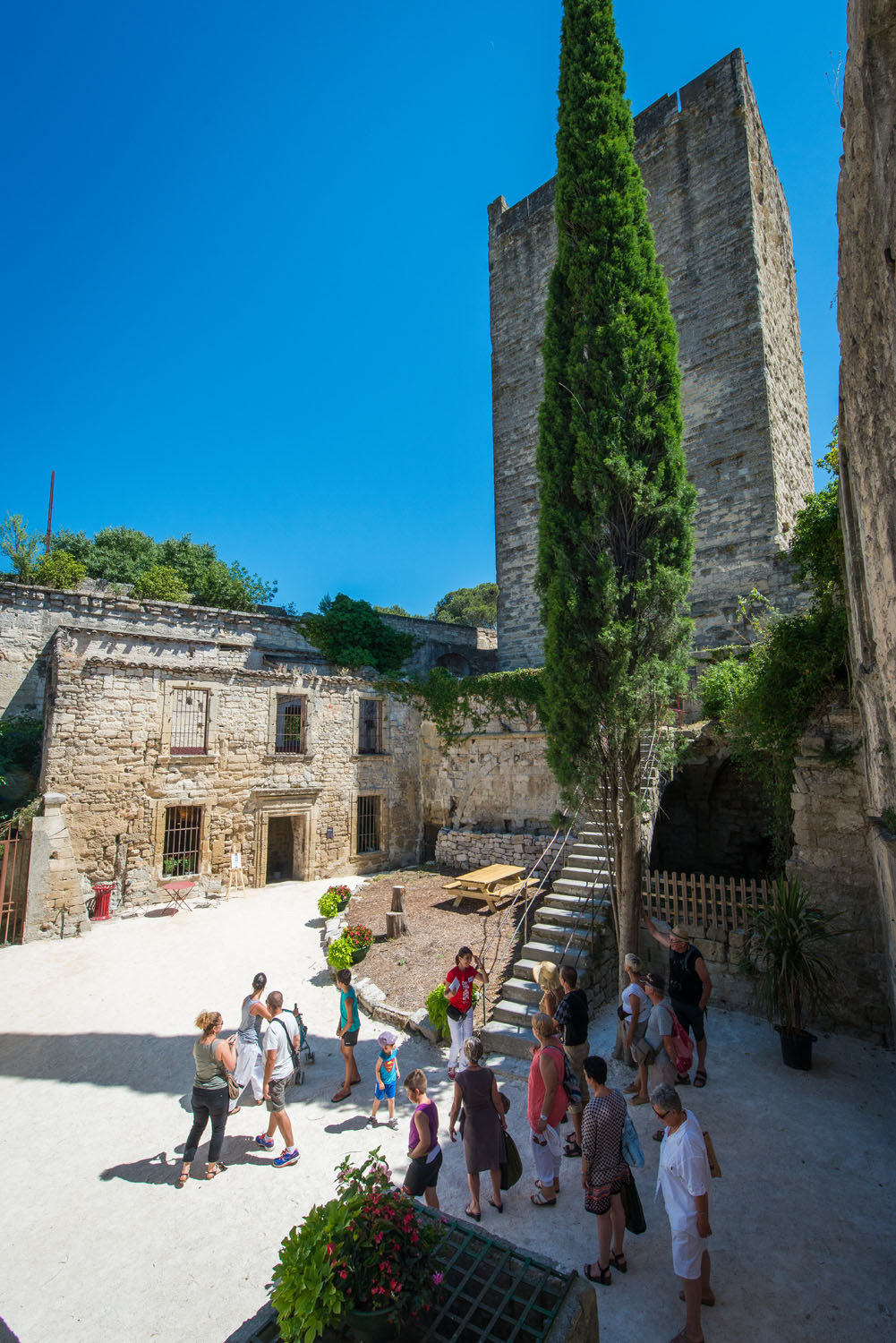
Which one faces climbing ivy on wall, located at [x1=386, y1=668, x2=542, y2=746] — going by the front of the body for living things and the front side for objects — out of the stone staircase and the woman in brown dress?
the woman in brown dress

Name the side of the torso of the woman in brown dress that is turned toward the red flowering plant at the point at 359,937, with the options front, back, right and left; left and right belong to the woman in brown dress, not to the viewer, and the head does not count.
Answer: front

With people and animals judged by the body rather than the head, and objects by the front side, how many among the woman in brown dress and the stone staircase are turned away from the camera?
1

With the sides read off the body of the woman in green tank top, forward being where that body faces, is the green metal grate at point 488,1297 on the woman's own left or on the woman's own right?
on the woman's own right

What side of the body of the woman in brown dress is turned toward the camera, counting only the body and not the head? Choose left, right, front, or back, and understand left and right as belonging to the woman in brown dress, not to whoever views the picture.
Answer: back

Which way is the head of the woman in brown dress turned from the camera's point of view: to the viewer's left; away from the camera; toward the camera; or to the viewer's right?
away from the camera

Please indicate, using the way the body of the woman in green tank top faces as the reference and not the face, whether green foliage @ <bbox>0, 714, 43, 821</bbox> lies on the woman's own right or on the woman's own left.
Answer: on the woman's own left

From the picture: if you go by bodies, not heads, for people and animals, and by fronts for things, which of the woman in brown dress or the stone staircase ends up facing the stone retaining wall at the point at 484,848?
the woman in brown dress

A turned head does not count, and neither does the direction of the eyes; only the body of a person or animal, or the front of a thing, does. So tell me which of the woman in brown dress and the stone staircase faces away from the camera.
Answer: the woman in brown dress

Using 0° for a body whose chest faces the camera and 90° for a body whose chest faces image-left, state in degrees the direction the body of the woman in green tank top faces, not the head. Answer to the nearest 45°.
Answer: approximately 225°
